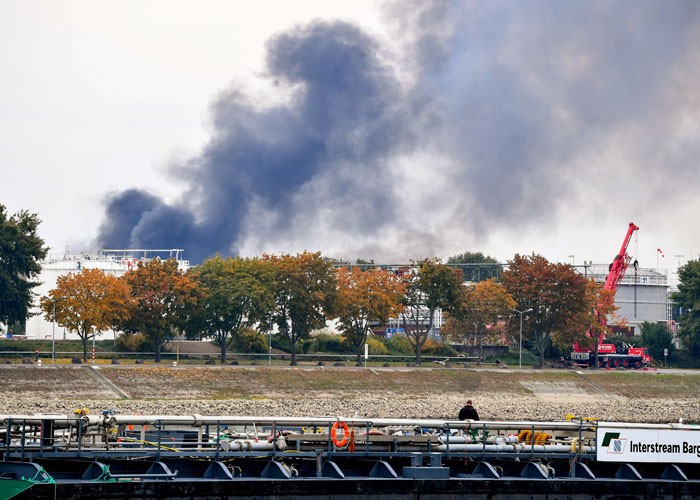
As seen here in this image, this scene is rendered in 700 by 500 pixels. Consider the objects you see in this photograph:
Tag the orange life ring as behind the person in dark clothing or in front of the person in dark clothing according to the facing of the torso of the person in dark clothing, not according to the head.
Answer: behind

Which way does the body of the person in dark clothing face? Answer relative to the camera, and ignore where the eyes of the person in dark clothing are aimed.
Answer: away from the camera
